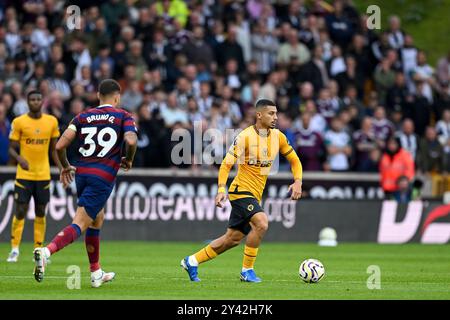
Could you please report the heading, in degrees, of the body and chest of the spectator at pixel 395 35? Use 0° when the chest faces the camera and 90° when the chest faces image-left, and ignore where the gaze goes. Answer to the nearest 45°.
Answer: approximately 0°

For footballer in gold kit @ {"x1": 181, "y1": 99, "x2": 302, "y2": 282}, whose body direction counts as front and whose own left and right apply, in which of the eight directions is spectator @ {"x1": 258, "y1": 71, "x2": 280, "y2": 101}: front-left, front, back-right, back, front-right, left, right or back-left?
back-left

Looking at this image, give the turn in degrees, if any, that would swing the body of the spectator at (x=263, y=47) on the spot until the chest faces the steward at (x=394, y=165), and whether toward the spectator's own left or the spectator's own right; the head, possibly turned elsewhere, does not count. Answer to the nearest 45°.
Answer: approximately 45° to the spectator's own left

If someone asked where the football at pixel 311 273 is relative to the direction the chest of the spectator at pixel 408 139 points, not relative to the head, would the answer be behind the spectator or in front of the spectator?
in front

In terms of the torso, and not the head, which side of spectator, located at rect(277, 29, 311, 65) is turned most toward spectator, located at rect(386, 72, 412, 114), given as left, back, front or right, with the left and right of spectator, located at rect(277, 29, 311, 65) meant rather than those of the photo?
left

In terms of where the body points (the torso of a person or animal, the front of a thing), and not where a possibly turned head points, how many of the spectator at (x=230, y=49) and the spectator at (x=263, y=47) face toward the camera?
2

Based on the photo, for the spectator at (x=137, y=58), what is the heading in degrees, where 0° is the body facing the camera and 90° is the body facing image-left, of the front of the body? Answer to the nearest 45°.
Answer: approximately 0°
